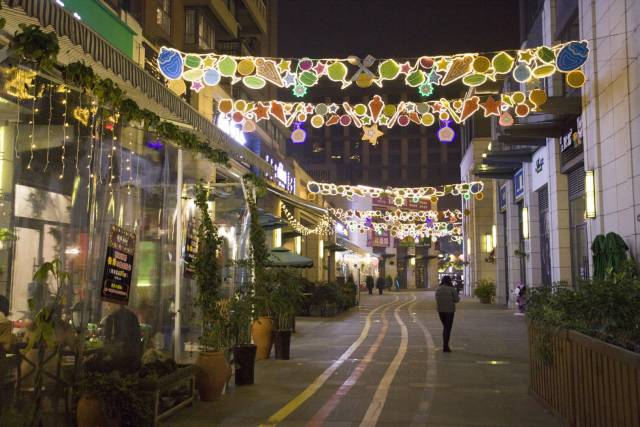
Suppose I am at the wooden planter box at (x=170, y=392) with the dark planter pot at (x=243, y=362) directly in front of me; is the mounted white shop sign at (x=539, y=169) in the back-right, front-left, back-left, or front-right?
front-right

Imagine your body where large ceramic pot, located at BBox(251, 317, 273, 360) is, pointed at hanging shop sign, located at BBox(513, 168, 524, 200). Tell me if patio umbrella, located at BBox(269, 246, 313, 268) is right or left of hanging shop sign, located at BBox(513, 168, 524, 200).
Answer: left

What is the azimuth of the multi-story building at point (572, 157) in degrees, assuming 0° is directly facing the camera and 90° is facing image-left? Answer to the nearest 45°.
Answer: approximately 90°

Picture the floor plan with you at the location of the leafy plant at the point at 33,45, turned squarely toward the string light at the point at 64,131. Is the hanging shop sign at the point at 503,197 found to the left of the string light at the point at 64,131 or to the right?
right

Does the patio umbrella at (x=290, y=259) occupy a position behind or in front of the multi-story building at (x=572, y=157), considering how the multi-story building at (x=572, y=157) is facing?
in front

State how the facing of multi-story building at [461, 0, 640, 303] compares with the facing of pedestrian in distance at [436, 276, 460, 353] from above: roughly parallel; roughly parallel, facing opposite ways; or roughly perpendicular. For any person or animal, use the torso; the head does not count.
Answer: roughly perpendicular

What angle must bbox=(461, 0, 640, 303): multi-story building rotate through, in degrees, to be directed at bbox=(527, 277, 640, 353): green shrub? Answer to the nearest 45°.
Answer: approximately 90° to its left

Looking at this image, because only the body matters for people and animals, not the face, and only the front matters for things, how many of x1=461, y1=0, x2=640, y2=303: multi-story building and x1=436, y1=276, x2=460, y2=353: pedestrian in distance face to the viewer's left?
1

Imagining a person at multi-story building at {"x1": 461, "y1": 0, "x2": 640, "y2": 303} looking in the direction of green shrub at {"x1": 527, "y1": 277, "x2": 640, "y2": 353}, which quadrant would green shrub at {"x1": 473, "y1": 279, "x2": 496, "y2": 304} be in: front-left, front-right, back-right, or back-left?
back-right
